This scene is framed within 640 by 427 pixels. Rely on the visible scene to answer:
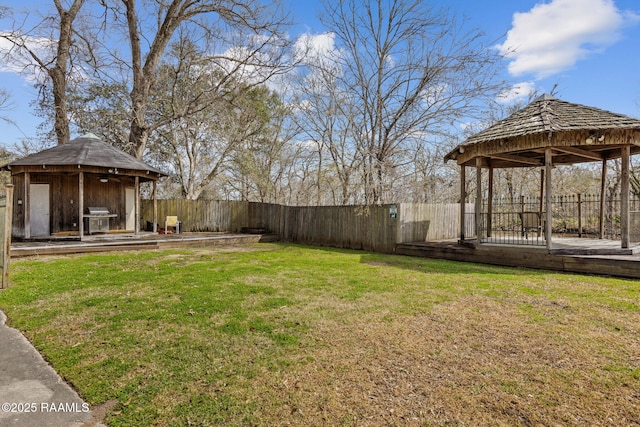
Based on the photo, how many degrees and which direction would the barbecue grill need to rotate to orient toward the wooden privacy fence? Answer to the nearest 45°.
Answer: approximately 45° to its left

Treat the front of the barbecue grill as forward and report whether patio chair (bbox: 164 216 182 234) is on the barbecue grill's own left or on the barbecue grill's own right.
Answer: on the barbecue grill's own left

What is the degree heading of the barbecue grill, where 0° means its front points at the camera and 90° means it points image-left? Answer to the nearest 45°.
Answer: approximately 0°

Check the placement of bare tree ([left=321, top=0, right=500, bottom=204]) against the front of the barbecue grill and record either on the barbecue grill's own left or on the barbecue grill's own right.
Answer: on the barbecue grill's own left
